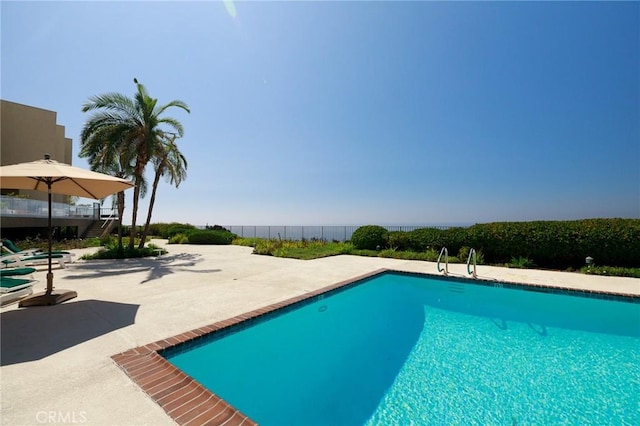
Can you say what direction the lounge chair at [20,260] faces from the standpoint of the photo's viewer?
facing to the right of the viewer

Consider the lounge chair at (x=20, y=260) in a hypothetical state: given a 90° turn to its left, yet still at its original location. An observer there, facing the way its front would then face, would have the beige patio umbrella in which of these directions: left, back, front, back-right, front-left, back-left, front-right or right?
back

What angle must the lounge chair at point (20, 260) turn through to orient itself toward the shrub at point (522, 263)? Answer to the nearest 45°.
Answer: approximately 45° to its right

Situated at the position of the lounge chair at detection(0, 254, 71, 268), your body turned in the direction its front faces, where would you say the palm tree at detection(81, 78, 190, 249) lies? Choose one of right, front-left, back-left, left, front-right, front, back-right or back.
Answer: front-left

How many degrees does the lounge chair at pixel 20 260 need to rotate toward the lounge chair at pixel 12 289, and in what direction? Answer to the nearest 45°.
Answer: approximately 90° to its right

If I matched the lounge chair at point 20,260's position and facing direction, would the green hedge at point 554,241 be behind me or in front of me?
in front
